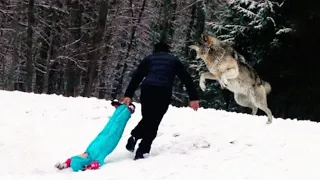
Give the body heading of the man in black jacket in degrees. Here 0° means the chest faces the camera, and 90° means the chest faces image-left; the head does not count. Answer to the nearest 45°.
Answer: approximately 180°

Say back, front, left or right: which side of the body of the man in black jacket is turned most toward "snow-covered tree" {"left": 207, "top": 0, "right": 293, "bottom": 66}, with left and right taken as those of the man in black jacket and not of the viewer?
front

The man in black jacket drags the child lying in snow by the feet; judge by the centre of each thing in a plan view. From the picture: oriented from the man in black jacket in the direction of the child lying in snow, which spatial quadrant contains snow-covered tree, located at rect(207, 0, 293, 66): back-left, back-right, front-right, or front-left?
back-right
